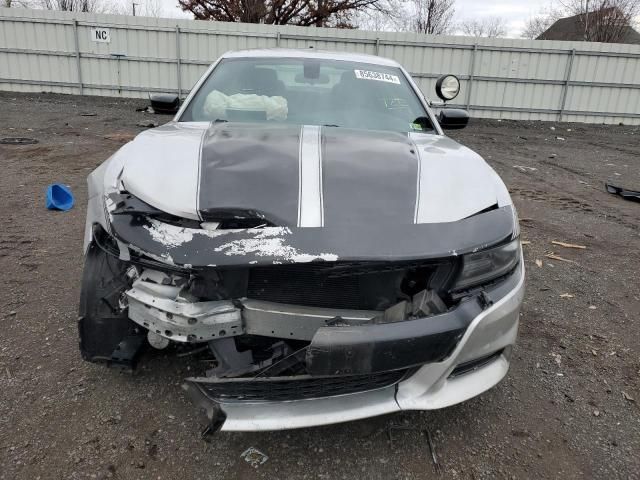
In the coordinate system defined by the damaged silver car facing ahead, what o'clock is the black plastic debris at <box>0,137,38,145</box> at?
The black plastic debris is roughly at 5 o'clock from the damaged silver car.

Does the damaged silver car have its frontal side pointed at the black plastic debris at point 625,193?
no

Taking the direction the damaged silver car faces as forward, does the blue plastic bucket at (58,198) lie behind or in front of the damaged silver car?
behind

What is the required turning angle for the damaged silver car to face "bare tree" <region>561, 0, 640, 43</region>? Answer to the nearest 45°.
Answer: approximately 135° to its left

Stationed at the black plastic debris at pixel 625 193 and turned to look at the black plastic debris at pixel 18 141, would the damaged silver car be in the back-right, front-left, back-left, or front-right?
front-left

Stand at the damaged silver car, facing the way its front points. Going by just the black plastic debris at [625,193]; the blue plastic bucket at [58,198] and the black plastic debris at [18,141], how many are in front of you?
0

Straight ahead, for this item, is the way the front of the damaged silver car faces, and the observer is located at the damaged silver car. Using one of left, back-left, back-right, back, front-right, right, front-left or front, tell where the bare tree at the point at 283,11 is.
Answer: back

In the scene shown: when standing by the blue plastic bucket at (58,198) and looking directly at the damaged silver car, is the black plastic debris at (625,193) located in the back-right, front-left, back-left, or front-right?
front-left

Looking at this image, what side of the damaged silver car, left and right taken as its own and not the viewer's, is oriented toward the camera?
front

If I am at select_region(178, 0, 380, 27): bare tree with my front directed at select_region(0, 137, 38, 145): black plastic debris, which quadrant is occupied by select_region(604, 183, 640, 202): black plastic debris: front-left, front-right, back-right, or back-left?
front-left
